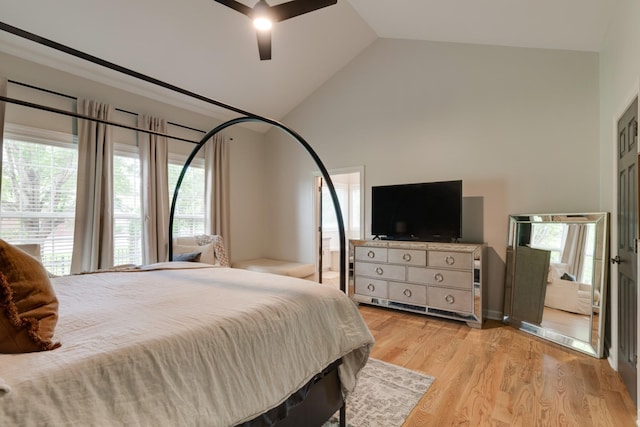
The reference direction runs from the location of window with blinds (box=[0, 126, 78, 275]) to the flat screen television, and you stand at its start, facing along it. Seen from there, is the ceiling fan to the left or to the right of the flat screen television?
right

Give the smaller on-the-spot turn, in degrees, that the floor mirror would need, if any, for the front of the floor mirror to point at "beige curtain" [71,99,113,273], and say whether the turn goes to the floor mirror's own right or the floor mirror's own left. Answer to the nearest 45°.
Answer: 0° — it already faces it

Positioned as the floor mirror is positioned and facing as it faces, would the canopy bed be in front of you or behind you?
in front

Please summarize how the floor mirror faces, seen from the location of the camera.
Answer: facing the viewer and to the left of the viewer

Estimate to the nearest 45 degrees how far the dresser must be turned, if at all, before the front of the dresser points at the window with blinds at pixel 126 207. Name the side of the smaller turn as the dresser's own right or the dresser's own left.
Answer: approximately 45° to the dresser's own right

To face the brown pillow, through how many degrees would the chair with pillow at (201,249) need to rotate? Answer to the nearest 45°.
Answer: approximately 45° to its left

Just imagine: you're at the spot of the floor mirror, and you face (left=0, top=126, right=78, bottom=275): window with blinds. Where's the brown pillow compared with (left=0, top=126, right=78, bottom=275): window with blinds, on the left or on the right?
left

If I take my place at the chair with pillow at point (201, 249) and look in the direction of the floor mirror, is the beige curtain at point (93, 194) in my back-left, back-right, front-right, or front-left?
back-right

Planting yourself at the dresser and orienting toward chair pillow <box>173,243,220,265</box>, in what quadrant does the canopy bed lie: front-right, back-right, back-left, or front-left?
front-left

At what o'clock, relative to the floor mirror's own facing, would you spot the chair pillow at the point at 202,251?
The chair pillow is roughly at 1 o'clock from the floor mirror.
